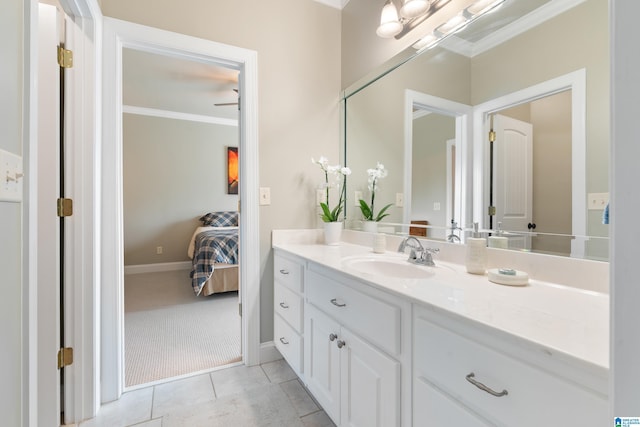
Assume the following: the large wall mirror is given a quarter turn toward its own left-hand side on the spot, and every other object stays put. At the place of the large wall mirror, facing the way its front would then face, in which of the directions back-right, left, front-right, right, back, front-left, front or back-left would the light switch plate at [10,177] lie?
right

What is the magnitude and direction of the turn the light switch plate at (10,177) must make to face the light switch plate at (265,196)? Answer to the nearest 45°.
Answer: approximately 90° to its left

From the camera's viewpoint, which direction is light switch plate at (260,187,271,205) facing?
toward the camera

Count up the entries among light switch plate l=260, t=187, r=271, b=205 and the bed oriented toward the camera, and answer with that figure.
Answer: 2

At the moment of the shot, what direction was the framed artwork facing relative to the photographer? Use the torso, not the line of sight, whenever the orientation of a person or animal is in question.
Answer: facing the viewer

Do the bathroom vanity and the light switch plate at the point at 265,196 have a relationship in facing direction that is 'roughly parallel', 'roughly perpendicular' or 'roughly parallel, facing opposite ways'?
roughly perpendicular

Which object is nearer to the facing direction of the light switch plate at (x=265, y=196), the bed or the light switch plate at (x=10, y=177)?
the light switch plate

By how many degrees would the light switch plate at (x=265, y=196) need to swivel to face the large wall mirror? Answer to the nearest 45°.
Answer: approximately 45° to its left
